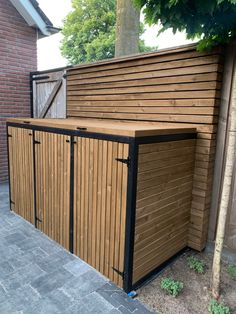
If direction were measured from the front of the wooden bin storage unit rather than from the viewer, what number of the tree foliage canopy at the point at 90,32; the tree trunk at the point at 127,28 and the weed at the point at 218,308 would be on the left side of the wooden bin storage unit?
1

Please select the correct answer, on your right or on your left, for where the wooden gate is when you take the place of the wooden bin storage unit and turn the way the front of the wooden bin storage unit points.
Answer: on your right

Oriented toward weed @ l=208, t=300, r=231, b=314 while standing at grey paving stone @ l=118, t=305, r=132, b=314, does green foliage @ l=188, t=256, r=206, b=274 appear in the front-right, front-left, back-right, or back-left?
front-left

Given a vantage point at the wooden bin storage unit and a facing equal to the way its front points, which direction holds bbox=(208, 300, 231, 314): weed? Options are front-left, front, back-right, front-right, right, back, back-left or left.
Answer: left

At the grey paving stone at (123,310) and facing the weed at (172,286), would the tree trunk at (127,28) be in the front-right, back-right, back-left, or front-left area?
front-left

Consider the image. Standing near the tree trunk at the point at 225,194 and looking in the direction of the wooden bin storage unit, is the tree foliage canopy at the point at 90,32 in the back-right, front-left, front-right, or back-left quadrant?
front-right

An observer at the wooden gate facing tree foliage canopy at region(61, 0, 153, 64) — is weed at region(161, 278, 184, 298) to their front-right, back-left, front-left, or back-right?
back-right

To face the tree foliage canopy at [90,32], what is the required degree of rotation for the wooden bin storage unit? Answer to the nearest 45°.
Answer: approximately 135° to its right

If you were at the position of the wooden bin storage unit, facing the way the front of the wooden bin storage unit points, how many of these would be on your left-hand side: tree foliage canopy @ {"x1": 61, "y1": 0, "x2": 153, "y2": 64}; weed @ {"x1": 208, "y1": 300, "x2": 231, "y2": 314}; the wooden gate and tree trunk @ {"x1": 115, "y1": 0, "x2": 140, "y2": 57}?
1

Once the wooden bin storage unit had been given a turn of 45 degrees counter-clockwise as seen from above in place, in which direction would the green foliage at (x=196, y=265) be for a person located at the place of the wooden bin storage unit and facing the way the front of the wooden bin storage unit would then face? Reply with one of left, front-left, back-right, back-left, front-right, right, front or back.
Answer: left
